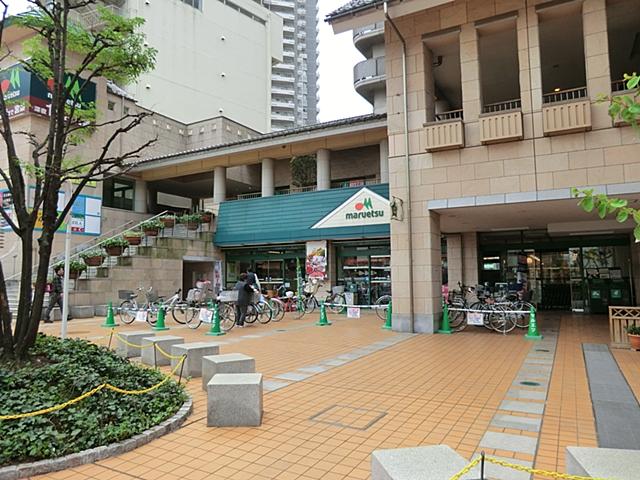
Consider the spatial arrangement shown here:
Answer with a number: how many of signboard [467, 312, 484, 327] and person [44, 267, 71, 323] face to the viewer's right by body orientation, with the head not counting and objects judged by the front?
1

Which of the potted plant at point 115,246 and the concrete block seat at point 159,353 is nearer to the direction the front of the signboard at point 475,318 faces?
the concrete block seat

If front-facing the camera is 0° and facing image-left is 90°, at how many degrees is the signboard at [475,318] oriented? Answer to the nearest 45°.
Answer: approximately 0°

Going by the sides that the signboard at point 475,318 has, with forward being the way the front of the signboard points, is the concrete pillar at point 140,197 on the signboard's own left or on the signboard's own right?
on the signboard's own right

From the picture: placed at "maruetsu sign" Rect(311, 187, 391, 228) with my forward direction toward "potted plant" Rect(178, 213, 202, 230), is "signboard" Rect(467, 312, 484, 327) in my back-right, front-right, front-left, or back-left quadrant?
back-left

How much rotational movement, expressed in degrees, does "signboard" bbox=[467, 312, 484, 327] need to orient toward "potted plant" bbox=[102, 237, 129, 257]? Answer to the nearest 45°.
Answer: approximately 90° to its right

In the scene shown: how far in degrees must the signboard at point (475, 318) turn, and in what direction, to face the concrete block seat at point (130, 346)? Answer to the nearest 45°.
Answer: approximately 45° to its right

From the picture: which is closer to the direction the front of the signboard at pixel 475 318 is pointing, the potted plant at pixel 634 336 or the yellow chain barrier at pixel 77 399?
the yellow chain barrier

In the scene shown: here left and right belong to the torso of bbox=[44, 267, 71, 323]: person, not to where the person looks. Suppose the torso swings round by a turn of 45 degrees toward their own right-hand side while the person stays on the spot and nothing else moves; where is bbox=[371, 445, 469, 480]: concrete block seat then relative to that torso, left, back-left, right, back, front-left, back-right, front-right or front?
front-right

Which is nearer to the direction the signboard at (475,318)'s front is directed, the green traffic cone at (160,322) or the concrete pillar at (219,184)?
the green traffic cone

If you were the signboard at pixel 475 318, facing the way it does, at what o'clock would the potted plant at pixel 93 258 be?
The potted plant is roughly at 3 o'clock from the signboard.

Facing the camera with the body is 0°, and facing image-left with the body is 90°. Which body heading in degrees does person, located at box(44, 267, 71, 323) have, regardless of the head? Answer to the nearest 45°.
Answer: approximately 270°

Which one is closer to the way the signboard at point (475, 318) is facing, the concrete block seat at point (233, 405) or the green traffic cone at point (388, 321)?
the concrete block seat
